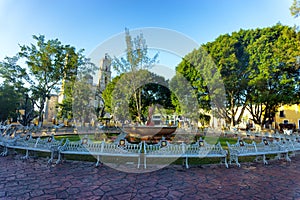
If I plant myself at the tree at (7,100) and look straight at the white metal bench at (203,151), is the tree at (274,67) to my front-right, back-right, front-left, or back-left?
front-left

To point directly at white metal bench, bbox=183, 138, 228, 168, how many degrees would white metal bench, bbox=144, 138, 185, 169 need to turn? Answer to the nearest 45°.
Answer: approximately 90° to its left

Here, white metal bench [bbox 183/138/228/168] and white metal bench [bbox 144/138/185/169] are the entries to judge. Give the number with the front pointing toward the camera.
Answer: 2

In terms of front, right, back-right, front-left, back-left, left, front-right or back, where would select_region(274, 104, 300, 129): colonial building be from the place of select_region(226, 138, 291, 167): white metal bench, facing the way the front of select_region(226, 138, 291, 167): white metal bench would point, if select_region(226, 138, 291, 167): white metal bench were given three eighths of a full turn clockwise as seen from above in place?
right

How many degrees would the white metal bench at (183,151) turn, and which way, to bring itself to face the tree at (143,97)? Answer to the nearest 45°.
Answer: approximately 180°

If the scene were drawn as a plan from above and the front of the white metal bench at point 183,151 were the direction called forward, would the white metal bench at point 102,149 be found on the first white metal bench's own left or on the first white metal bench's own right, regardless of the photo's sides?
on the first white metal bench's own right

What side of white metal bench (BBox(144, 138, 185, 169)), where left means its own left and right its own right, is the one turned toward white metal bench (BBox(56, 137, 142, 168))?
right

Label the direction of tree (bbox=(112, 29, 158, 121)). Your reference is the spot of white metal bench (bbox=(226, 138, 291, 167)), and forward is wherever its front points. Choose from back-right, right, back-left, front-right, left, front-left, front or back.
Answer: back

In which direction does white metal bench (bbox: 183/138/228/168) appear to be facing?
toward the camera

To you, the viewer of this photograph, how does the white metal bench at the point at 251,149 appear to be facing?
facing the viewer and to the right of the viewer

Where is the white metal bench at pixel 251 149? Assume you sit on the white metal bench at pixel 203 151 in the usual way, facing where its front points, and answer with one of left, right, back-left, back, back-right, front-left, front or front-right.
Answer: back-left

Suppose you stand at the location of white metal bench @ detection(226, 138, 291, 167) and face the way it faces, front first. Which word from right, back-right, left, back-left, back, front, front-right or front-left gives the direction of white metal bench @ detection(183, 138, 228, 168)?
right

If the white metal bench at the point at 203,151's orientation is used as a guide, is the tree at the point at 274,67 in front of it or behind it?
behind

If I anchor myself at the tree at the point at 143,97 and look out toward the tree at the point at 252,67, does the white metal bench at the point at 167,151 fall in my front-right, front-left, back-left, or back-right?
front-right

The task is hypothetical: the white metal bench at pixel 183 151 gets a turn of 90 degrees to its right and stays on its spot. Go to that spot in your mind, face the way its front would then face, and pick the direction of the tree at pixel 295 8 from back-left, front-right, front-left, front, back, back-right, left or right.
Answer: back-right

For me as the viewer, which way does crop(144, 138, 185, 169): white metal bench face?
facing the viewer

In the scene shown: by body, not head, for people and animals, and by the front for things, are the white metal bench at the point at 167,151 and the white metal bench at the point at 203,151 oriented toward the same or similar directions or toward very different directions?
same or similar directions
